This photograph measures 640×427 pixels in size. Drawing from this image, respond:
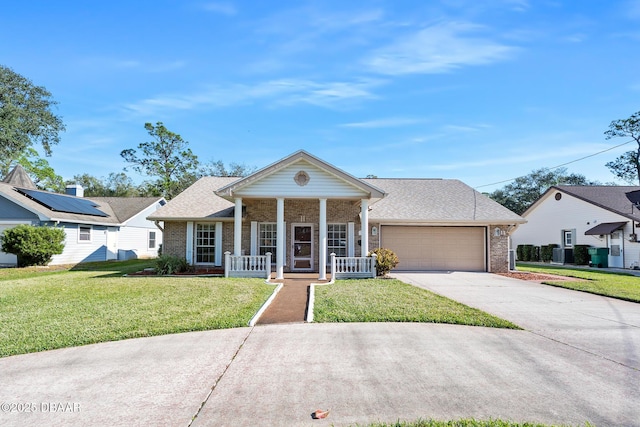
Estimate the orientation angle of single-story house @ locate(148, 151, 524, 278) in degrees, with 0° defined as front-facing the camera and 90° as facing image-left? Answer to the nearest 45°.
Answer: approximately 0°

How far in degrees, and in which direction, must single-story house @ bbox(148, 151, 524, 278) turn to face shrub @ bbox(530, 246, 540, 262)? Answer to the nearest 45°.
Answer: approximately 135° to its left

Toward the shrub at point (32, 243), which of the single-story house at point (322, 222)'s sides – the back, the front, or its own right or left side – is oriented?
right

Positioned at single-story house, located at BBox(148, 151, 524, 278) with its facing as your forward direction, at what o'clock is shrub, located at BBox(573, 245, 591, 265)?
The shrub is roughly at 8 o'clock from the single-story house.

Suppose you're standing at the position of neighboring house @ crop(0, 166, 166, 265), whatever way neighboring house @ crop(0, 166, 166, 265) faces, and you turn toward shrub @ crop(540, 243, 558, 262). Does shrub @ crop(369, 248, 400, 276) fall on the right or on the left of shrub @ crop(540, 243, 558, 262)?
right

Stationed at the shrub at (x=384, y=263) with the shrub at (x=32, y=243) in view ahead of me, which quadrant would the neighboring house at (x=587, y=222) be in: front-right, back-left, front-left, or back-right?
back-right

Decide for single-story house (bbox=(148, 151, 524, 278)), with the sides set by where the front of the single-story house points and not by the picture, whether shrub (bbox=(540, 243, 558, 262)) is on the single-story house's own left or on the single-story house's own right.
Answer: on the single-story house's own left

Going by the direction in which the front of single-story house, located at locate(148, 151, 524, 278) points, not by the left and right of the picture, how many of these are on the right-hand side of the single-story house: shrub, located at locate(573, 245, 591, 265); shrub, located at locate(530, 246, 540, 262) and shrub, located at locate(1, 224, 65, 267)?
1

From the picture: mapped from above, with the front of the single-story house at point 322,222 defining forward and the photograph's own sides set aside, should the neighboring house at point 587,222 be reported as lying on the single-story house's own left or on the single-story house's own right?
on the single-story house's own left
